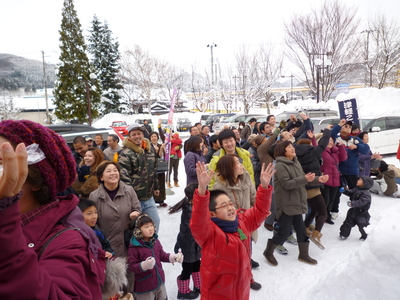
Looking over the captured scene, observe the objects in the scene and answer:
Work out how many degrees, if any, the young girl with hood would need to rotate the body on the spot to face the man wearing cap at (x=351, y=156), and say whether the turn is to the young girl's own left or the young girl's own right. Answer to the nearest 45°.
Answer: approximately 90° to the young girl's own left

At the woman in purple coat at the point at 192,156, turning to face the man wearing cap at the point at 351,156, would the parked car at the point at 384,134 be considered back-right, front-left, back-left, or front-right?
front-left

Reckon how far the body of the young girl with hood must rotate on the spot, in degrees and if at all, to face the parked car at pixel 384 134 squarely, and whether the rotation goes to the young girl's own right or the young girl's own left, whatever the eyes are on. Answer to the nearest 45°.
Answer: approximately 90° to the young girl's own left

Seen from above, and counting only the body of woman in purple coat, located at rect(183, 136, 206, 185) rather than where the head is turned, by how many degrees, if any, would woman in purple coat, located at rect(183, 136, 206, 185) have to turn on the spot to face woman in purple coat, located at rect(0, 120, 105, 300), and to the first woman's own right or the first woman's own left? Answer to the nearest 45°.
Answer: approximately 90° to the first woman's own right

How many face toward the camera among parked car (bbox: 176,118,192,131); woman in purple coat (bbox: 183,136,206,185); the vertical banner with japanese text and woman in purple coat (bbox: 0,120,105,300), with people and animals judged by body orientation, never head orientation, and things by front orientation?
2

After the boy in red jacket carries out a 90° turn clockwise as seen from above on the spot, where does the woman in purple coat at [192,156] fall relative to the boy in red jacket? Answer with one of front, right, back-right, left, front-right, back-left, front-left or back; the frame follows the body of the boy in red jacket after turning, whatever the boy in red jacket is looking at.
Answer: back-right

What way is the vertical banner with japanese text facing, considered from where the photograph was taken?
facing the viewer
